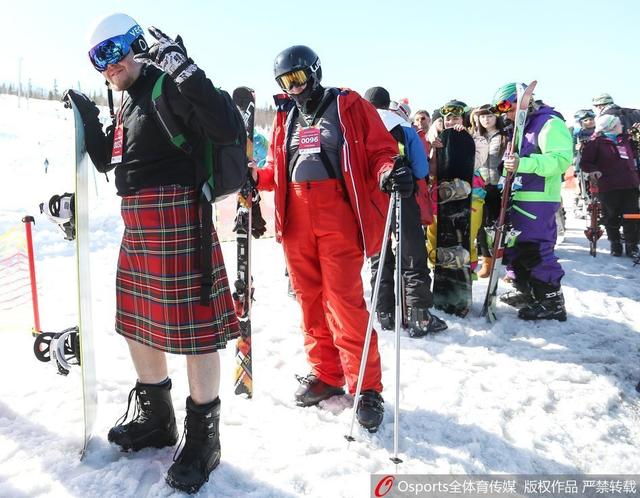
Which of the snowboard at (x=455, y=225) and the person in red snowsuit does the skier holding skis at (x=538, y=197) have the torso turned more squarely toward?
the snowboard

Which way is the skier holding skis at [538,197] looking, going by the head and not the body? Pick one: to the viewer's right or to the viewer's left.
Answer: to the viewer's left

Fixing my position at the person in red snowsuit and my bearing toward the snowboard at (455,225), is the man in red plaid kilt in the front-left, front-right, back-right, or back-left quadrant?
back-left

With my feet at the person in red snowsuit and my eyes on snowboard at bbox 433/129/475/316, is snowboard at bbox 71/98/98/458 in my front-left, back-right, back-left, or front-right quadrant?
back-left

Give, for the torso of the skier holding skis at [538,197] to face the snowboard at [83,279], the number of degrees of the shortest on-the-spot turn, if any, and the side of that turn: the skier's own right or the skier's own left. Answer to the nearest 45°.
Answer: approximately 45° to the skier's own left

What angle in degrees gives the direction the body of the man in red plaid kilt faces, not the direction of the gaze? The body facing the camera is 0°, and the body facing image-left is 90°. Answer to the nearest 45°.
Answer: approximately 45°

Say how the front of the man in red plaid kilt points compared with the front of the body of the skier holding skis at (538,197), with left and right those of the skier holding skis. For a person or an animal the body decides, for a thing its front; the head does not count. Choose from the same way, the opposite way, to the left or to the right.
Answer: to the left

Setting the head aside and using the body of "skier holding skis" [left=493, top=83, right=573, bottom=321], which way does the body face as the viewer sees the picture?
to the viewer's left
